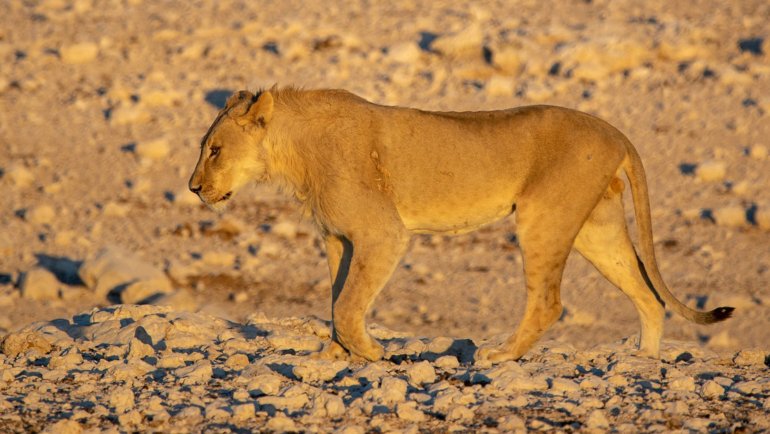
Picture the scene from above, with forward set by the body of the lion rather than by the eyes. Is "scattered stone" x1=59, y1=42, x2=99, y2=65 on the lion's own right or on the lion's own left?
on the lion's own right

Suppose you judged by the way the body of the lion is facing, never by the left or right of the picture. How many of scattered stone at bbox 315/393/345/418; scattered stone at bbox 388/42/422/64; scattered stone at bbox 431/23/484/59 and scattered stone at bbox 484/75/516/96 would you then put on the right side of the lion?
3

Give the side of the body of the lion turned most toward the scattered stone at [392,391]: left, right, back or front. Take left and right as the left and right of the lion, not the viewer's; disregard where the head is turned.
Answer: left

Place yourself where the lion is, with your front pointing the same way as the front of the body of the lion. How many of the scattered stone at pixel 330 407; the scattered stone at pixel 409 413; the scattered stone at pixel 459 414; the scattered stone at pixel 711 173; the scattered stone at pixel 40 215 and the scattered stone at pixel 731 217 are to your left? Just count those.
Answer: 3

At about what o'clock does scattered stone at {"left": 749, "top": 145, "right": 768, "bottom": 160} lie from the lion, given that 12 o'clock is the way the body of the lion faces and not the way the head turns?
The scattered stone is roughly at 4 o'clock from the lion.

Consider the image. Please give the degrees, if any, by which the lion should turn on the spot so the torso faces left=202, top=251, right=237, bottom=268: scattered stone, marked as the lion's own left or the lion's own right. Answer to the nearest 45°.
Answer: approximately 45° to the lion's own right

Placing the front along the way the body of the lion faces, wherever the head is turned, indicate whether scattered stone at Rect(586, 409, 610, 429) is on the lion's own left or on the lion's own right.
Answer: on the lion's own left

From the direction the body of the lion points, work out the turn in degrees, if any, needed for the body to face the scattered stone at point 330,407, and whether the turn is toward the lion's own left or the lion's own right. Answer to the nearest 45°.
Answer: approximately 90° to the lion's own left

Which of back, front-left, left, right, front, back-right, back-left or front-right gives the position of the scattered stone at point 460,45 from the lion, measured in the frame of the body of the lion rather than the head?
right

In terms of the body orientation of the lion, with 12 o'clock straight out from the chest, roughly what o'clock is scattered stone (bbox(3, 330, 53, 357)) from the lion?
The scattered stone is roughly at 12 o'clock from the lion.

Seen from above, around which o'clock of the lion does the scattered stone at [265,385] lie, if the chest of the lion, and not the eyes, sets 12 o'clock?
The scattered stone is roughly at 10 o'clock from the lion.

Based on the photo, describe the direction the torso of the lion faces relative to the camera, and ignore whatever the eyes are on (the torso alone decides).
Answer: to the viewer's left

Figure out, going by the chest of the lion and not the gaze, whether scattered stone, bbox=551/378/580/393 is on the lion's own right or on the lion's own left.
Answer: on the lion's own left

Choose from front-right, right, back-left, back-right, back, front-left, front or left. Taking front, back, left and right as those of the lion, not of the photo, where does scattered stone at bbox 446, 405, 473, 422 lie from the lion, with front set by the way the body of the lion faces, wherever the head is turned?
left
